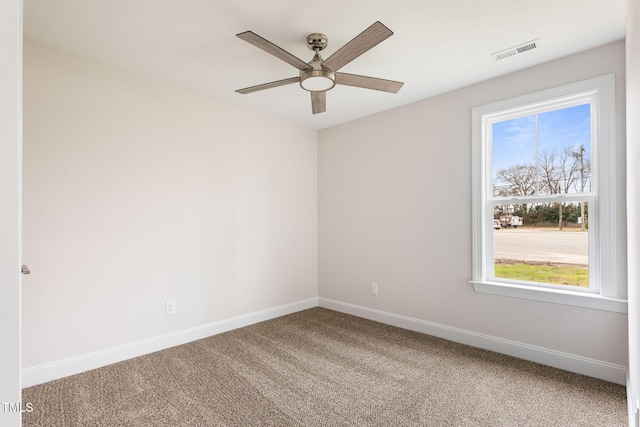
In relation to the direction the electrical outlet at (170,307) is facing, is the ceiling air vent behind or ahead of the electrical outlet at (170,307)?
ahead

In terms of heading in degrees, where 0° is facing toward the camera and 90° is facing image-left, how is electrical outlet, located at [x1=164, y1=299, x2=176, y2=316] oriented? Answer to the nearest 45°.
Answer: approximately 315°

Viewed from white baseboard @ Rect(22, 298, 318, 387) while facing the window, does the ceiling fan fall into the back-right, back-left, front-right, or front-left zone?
front-right

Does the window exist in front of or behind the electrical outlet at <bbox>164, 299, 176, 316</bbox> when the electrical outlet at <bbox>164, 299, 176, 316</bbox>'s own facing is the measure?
in front

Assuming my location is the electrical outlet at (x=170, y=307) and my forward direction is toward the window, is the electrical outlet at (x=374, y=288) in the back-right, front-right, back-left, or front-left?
front-left

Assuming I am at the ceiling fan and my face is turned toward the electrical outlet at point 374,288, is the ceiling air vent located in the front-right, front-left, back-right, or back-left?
front-right

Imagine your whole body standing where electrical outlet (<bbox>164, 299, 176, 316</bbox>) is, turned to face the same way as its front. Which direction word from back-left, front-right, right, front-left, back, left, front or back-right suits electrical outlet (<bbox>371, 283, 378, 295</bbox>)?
front-left
